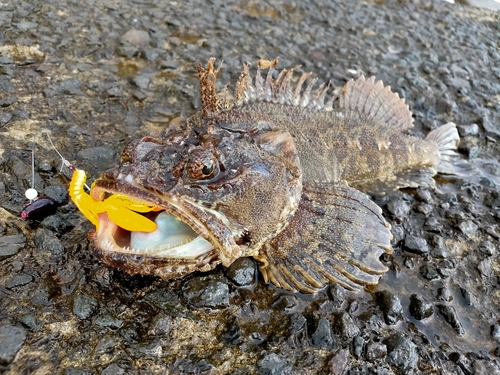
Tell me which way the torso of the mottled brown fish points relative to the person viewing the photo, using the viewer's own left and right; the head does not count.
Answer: facing the viewer and to the left of the viewer

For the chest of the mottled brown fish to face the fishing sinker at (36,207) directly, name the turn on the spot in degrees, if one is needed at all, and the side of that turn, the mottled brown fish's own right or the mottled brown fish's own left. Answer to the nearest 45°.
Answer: approximately 45° to the mottled brown fish's own right
